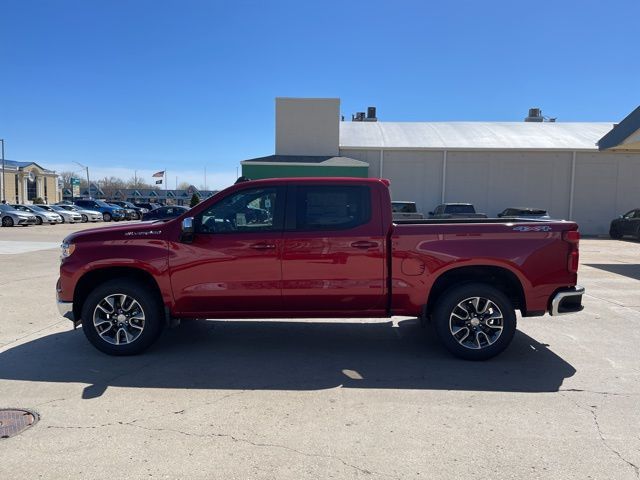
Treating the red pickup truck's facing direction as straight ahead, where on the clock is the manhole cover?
The manhole cover is roughly at 11 o'clock from the red pickup truck.

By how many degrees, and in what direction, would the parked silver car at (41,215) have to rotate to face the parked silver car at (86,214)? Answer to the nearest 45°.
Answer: approximately 90° to its left

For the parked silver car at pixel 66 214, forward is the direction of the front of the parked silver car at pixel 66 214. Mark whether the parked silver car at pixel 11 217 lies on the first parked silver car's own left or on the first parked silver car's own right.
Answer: on the first parked silver car's own right

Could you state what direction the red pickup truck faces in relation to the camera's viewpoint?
facing to the left of the viewer

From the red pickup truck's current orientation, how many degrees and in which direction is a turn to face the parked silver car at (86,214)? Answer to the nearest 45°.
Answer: approximately 45° to its right

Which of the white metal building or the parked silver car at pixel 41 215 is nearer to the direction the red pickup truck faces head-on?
the parked silver car
